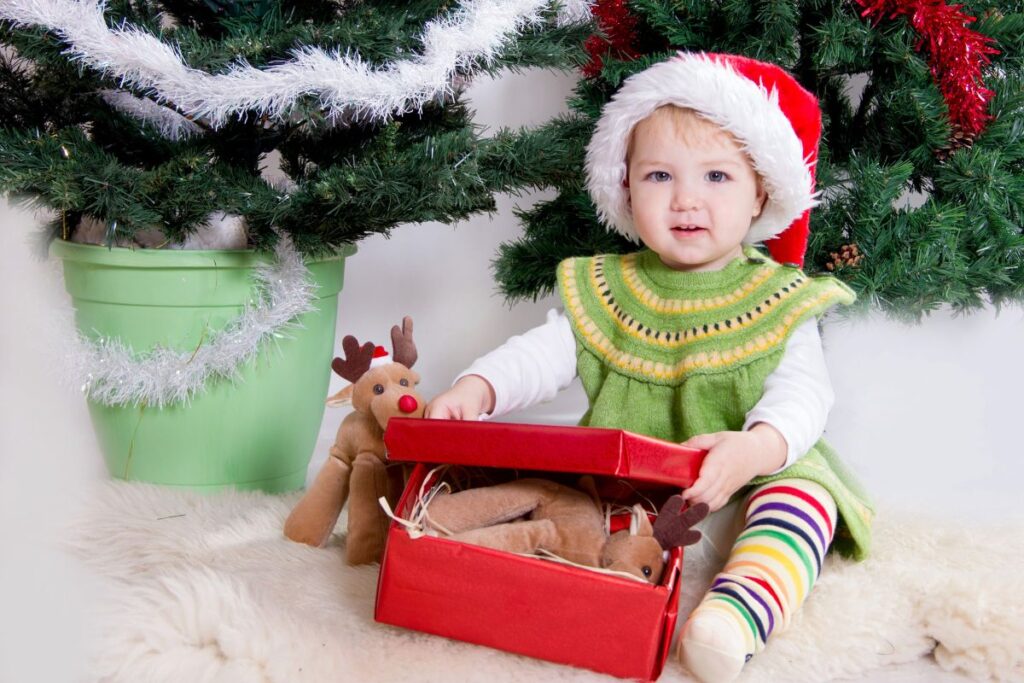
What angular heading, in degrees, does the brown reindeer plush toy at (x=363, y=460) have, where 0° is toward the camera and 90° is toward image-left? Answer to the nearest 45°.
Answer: approximately 315°

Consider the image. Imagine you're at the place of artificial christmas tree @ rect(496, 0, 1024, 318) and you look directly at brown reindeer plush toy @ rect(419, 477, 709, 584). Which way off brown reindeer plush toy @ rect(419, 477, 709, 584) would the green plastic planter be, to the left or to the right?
right

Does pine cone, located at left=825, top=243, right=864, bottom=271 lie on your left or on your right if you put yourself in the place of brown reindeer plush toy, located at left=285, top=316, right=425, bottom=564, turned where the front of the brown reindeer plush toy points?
on your left

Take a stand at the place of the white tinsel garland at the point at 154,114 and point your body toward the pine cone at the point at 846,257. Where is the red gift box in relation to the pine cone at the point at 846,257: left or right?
right
